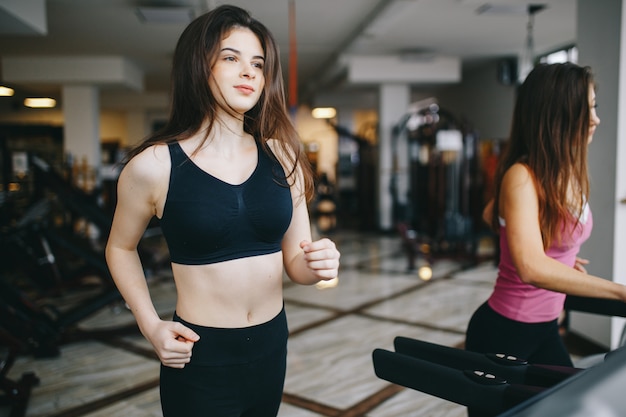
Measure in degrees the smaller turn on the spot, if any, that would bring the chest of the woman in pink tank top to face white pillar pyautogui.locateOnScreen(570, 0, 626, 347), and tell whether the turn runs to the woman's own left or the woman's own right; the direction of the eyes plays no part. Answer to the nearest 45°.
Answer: approximately 90° to the woman's own left

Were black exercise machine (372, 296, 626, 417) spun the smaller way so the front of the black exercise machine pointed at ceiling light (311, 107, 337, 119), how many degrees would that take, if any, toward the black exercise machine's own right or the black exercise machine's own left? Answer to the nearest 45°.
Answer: approximately 135° to the black exercise machine's own left

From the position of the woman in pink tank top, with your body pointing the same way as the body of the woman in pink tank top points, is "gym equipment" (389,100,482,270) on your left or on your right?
on your left

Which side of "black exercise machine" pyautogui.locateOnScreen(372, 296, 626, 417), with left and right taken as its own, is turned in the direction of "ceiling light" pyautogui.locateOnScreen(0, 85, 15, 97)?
back

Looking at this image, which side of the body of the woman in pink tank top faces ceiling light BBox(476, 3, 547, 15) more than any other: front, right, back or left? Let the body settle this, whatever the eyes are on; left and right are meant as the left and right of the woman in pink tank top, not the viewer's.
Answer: left

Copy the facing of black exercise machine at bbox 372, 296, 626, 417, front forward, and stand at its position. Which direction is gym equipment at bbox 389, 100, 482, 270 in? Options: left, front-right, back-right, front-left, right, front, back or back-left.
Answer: back-left

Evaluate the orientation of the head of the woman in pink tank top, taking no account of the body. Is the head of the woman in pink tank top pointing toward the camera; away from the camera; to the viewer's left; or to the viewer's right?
to the viewer's right

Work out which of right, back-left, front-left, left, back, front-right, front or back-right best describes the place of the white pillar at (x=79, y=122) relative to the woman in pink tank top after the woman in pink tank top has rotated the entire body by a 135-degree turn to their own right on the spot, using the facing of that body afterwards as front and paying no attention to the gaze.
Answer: right

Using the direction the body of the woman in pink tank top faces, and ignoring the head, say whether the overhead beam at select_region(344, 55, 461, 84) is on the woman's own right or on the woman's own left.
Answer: on the woman's own left

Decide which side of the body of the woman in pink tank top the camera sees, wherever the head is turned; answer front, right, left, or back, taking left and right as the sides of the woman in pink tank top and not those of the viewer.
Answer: right
